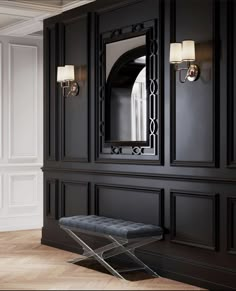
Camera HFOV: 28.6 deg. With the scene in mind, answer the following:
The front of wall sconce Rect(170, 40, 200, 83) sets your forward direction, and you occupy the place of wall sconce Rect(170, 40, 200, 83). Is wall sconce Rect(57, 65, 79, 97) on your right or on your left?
on your right

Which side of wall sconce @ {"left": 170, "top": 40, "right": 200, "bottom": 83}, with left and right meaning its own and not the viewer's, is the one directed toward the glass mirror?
right

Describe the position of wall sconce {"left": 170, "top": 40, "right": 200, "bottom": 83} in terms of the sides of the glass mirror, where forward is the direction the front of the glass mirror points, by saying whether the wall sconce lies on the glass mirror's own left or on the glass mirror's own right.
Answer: on the glass mirror's own left

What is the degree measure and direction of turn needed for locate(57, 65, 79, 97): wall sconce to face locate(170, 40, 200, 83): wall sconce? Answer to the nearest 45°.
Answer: approximately 90° to its left

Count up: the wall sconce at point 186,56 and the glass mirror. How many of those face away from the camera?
0

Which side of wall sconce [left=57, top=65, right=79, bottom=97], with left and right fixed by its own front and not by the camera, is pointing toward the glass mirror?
left

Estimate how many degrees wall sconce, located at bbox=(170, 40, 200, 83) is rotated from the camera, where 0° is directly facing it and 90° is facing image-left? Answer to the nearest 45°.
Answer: approximately 45°

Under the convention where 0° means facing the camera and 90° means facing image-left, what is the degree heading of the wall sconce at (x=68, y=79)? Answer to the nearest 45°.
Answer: approximately 45°
